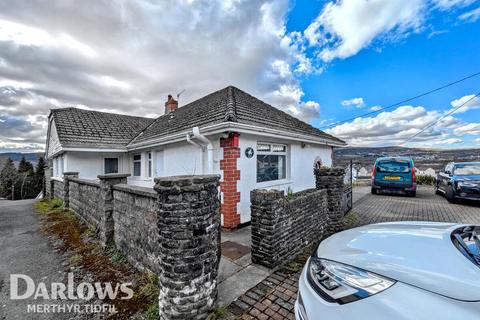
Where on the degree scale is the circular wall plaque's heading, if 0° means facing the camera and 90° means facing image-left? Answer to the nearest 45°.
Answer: approximately 315°

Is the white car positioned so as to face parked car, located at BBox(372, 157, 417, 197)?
no

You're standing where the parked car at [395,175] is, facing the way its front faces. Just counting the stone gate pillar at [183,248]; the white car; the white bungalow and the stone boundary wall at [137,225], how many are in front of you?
0

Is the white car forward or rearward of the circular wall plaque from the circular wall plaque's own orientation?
forward

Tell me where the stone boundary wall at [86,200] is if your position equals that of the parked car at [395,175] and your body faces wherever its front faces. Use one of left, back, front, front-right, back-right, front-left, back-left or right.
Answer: back-left

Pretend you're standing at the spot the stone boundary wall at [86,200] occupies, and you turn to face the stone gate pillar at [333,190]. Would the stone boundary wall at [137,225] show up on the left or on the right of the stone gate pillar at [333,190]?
right

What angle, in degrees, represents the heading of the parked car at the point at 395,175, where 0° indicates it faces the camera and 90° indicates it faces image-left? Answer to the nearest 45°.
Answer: approximately 180°

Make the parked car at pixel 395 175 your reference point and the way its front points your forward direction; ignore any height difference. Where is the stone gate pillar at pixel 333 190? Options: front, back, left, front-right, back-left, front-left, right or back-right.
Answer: back

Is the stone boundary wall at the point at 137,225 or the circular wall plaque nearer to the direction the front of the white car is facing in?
the stone boundary wall

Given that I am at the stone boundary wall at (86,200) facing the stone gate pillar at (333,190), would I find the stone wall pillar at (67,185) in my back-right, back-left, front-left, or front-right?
back-left

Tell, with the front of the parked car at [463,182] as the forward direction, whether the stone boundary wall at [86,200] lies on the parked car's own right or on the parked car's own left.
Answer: on the parked car's own right

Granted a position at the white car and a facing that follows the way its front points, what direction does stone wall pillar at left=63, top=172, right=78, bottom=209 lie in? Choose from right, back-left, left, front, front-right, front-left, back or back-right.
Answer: front

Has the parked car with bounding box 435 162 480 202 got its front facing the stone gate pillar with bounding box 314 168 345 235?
no
